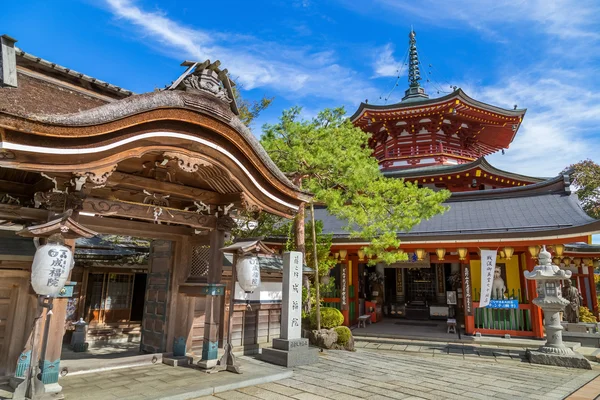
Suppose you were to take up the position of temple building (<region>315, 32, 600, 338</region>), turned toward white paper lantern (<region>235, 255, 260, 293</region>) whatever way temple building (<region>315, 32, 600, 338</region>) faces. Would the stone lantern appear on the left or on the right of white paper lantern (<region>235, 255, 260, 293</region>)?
left

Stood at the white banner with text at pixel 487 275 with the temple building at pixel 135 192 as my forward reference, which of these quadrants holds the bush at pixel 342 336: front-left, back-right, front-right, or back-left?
front-right

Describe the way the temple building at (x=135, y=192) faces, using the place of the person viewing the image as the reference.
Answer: facing the viewer and to the right of the viewer

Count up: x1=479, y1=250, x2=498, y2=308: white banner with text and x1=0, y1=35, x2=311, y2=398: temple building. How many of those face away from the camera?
0

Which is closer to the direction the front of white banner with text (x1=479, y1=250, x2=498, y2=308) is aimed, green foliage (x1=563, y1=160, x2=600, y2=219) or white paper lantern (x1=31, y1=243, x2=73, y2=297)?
the white paper lantern

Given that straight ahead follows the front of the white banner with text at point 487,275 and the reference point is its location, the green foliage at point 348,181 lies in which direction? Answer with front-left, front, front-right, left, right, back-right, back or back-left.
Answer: front-right

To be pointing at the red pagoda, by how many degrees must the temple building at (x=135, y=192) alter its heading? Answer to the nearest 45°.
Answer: approximately 90° to its left

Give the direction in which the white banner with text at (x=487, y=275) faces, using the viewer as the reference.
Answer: facing the viewer

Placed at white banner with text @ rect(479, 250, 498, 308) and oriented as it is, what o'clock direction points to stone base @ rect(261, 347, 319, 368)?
The stone base is roughly at 1 o'clock from the white banner with text.

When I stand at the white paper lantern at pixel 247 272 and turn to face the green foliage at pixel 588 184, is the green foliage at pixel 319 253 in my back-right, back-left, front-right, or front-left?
front-left

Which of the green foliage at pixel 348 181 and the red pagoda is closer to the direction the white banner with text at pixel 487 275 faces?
the green foliage

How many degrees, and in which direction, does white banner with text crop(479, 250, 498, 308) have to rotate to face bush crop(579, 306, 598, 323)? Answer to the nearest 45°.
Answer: approximately 135° to its left

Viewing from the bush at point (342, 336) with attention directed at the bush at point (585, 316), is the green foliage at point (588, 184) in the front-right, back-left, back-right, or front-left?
front-left

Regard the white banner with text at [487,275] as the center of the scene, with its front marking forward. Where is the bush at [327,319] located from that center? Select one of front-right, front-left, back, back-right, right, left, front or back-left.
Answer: front-right

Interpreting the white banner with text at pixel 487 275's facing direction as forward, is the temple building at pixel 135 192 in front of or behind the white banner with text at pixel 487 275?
in front
